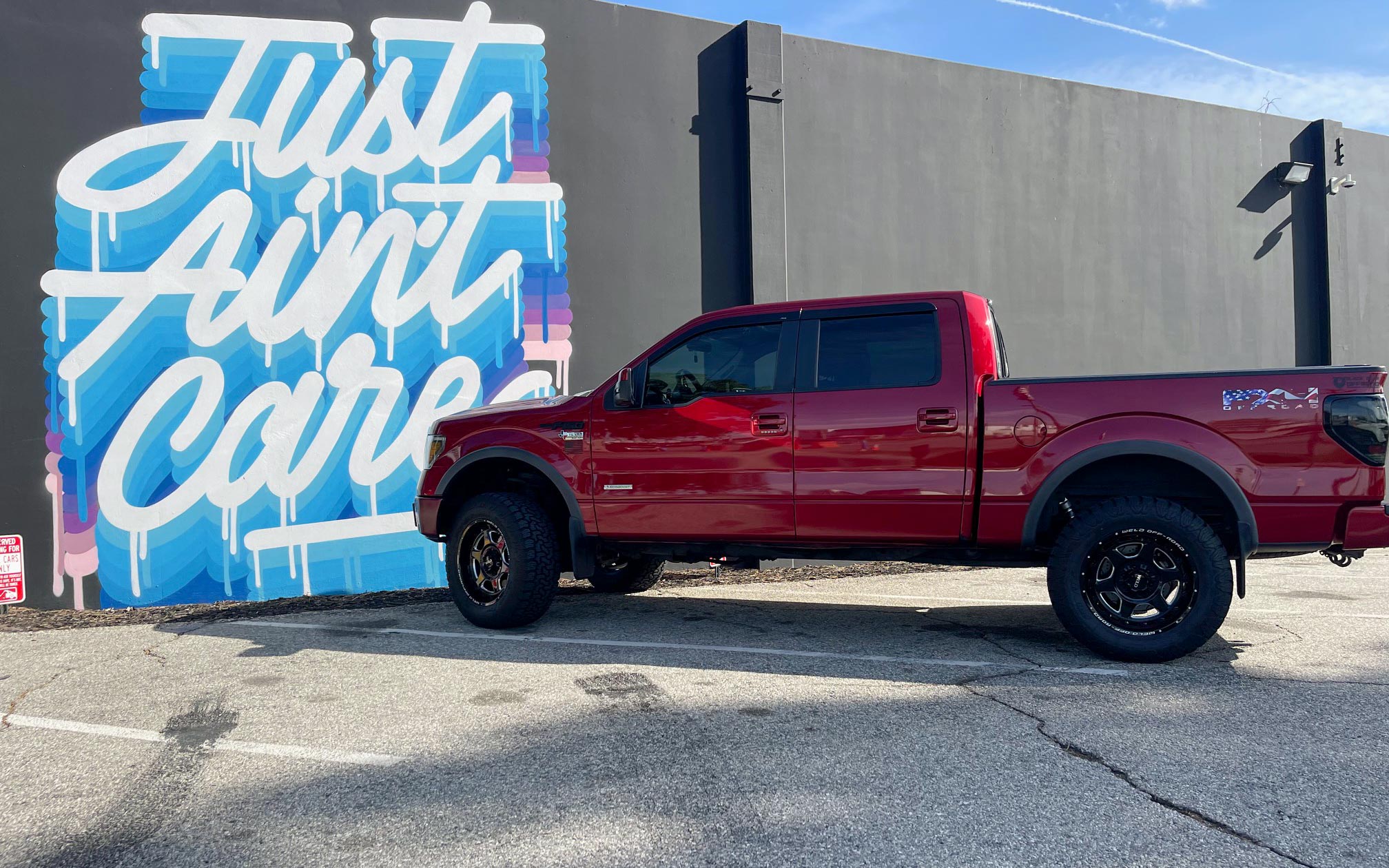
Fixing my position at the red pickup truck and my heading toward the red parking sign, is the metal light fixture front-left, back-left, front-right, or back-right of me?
back-right

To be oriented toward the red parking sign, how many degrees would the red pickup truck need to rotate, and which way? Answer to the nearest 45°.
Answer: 0° — it already faces it

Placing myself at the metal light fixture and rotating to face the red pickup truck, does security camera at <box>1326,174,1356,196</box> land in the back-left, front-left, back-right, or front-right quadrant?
back-left

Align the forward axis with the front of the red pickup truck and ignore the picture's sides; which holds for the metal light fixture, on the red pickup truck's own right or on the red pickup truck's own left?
on the red pickup truck's own right

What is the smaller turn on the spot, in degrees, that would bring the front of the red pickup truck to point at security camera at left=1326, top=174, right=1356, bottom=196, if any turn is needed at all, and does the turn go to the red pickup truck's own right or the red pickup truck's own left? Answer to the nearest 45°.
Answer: approximately 135° to the red pickup truck's own right

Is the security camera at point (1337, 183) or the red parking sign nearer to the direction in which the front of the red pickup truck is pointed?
the red parking sign

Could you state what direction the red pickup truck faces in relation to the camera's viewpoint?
facing to the left of the viewer

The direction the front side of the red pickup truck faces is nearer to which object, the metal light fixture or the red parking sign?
the red parking sign

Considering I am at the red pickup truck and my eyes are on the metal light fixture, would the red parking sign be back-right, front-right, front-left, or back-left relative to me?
back-left

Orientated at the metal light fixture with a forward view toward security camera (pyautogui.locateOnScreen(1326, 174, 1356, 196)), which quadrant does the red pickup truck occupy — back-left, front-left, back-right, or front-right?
back-right
